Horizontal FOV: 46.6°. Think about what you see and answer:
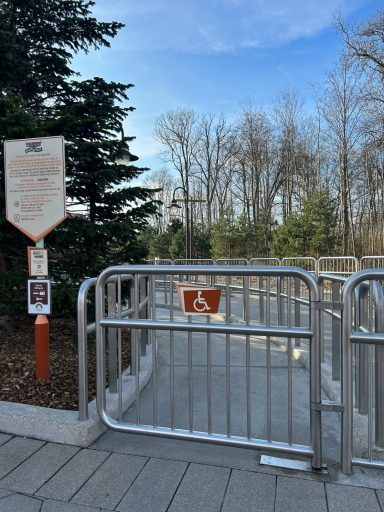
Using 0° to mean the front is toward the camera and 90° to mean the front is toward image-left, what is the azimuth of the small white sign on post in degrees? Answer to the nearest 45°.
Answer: approximately 0°

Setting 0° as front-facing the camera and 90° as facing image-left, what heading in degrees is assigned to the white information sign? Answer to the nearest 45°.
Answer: approximately 0°

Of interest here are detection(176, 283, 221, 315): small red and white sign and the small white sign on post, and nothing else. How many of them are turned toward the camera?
2

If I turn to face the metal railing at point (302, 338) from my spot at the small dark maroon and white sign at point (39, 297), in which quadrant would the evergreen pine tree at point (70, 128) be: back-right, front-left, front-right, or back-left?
back-left
